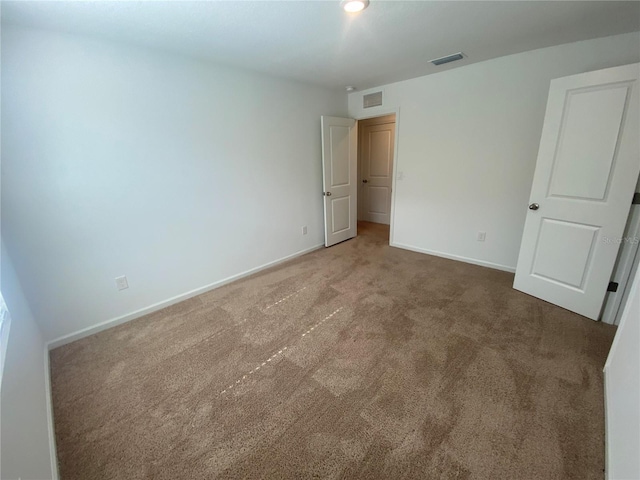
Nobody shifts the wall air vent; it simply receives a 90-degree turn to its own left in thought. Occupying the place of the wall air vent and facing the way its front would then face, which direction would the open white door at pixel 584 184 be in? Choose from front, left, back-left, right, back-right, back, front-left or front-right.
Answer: front

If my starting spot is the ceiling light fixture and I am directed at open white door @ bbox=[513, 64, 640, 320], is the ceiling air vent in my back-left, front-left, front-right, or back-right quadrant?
front-left

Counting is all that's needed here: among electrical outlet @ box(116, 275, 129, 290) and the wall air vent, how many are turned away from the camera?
0

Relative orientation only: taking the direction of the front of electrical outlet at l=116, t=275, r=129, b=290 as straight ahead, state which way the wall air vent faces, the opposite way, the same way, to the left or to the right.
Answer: to the right

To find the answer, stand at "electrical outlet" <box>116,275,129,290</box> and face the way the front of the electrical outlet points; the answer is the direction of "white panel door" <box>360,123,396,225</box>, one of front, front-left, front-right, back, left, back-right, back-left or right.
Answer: left

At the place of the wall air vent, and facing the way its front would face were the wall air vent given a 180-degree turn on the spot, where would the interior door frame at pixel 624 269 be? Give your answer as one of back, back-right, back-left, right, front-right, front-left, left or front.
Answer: right

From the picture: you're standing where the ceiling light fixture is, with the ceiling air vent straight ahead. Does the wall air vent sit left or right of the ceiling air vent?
left

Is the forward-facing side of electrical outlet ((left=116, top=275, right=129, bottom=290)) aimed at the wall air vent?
no

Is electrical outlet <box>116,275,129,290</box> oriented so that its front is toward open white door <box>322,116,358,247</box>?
no

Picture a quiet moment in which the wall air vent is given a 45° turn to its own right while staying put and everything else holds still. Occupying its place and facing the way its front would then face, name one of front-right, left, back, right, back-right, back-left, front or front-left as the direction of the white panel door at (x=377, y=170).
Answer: right

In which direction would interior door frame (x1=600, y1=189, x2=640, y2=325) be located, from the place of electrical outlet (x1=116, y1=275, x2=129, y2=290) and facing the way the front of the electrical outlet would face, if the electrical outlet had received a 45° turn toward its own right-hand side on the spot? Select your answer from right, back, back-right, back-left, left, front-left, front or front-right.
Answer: left

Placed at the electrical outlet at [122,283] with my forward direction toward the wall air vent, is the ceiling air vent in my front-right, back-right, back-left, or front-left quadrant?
front-right

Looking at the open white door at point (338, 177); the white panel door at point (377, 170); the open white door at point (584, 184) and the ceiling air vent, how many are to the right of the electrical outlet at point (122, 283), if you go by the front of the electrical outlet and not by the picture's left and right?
0

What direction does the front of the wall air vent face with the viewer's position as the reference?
facing the viewer and to the left of the viewer

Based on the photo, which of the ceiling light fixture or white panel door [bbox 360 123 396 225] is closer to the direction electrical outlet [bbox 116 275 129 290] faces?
the ceiling light fixture
